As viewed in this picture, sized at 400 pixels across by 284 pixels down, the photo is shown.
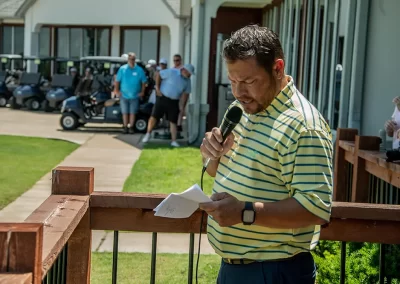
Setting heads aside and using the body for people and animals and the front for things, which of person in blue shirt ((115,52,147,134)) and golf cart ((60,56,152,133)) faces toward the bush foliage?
the person in blue shirt

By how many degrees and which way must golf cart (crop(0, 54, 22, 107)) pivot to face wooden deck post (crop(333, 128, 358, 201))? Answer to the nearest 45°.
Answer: approximately 45° to its left

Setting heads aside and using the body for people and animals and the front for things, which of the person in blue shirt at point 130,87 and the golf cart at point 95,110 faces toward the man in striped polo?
the person in blue shirt

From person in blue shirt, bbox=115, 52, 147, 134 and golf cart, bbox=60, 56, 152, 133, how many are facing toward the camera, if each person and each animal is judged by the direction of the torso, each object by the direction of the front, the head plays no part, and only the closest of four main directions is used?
1

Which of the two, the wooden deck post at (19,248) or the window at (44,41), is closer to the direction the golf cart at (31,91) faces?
the wooden deck post

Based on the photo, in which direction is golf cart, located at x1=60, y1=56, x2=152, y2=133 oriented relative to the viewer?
to the viewer's left

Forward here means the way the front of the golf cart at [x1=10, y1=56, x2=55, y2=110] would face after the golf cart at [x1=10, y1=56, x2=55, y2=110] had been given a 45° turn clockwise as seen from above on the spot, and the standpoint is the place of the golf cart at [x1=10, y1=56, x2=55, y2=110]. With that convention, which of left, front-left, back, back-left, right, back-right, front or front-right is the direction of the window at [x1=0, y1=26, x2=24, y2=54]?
right

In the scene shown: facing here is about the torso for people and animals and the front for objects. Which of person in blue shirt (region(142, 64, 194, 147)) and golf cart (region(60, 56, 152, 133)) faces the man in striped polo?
the person in blue shirt

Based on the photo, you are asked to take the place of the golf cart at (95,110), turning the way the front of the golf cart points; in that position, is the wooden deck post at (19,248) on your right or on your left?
on your left

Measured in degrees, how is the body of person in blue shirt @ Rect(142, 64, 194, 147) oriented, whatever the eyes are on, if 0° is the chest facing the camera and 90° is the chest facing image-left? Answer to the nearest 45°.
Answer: approximately 0°

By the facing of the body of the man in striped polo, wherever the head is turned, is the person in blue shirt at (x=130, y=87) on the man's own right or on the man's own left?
on the man's own right
